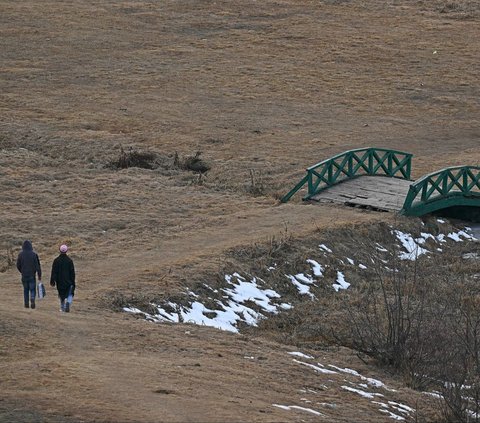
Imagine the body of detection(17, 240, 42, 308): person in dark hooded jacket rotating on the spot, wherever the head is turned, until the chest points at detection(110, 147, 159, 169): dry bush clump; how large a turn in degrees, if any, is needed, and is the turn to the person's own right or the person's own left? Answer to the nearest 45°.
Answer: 0° — they already face it

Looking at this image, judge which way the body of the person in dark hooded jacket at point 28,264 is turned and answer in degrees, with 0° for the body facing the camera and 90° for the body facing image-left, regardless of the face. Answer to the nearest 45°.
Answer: approximately 180°

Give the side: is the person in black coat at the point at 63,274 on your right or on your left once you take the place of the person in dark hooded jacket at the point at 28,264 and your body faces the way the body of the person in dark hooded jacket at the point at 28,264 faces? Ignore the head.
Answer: on your right

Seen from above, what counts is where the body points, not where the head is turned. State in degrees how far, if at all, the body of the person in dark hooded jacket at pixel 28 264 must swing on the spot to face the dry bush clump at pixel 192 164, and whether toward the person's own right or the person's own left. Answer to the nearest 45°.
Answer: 0° — they already face it

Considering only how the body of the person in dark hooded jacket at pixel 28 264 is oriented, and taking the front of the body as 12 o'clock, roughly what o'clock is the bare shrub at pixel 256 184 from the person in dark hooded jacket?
The bare shrub is roughly at 1 o'clock from the person in dark hooded jacket.

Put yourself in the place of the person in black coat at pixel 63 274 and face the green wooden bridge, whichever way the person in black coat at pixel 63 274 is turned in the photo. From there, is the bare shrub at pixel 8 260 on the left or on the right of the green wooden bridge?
left
